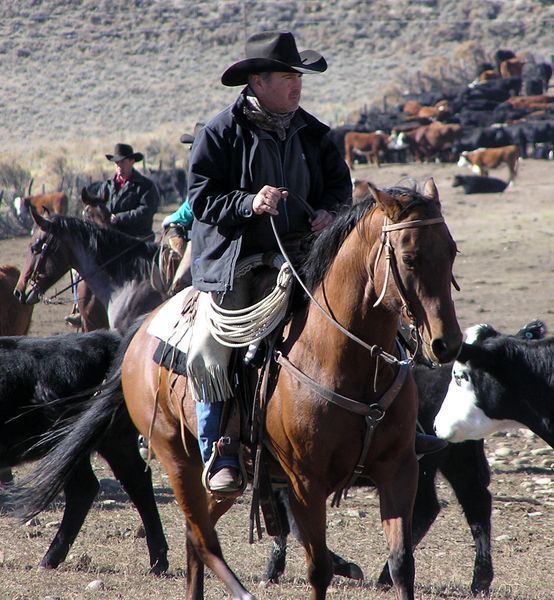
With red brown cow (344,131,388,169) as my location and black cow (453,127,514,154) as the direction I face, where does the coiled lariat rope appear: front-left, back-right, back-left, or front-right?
back-right

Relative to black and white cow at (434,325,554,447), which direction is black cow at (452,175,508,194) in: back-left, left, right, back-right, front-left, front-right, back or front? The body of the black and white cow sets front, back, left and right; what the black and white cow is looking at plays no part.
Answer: right

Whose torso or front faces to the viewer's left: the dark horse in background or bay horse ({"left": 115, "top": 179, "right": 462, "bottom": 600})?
the dark horse in background

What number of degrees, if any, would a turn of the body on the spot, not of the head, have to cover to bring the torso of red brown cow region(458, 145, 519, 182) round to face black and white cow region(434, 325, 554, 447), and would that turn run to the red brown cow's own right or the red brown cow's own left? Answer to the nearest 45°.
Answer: approximately 90° to the red brown cow's own left

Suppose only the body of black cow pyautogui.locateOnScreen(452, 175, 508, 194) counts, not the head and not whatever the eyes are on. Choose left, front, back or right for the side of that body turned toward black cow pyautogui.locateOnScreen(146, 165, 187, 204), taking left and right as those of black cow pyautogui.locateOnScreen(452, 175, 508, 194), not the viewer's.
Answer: front

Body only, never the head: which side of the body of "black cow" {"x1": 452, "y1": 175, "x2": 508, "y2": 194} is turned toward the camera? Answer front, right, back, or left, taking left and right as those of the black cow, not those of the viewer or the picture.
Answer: left

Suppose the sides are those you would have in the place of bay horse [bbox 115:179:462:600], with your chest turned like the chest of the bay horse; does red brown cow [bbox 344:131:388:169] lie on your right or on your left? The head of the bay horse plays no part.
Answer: on your left

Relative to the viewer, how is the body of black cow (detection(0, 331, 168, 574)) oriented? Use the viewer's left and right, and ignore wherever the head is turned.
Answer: facing to the left of the viewer

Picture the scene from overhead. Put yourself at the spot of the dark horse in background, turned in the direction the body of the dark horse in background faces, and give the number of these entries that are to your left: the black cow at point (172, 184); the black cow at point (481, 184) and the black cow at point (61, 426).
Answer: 1

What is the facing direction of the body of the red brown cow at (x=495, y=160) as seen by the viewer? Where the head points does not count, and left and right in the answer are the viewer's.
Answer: facing to the left of the viewer

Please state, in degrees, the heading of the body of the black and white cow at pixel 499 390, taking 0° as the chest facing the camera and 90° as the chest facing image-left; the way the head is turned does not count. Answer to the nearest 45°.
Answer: approximately 90°

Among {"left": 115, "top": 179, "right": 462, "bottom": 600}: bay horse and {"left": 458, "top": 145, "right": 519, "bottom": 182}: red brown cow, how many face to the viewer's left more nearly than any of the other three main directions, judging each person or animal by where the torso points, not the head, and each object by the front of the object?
1

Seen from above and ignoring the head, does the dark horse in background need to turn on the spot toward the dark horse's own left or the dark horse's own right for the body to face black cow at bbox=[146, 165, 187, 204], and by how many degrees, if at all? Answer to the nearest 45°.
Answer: approximately 90° to the dark horse's own right
